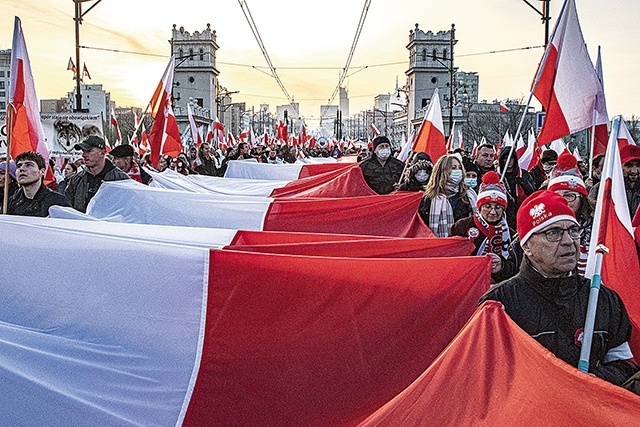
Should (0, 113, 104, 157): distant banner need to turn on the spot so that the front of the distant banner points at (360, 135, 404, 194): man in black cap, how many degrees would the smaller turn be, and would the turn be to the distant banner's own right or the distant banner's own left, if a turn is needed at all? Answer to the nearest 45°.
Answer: approximately 45° to the distant banner's own left

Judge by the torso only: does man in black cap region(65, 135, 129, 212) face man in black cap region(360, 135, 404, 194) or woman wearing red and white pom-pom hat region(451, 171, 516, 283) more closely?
the woman wearing red and white pom-pom hat

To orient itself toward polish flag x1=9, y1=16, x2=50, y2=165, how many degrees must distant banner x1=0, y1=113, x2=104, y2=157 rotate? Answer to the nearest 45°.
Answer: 0° — it already faces it

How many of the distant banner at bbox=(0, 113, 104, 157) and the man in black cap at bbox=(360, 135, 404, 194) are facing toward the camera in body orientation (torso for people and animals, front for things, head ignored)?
2

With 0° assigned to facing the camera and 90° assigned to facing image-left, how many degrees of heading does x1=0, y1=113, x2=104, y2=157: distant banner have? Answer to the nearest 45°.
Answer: approximately 0°

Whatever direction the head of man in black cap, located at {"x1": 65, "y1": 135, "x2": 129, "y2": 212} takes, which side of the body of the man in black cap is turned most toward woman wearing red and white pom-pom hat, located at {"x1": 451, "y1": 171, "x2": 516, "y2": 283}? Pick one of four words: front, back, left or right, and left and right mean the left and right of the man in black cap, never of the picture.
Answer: left

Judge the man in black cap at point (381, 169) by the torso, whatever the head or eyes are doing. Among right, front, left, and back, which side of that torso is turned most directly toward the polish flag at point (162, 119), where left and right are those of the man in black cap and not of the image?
right

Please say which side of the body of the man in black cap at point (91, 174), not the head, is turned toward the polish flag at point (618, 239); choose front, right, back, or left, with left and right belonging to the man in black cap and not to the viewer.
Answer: left
